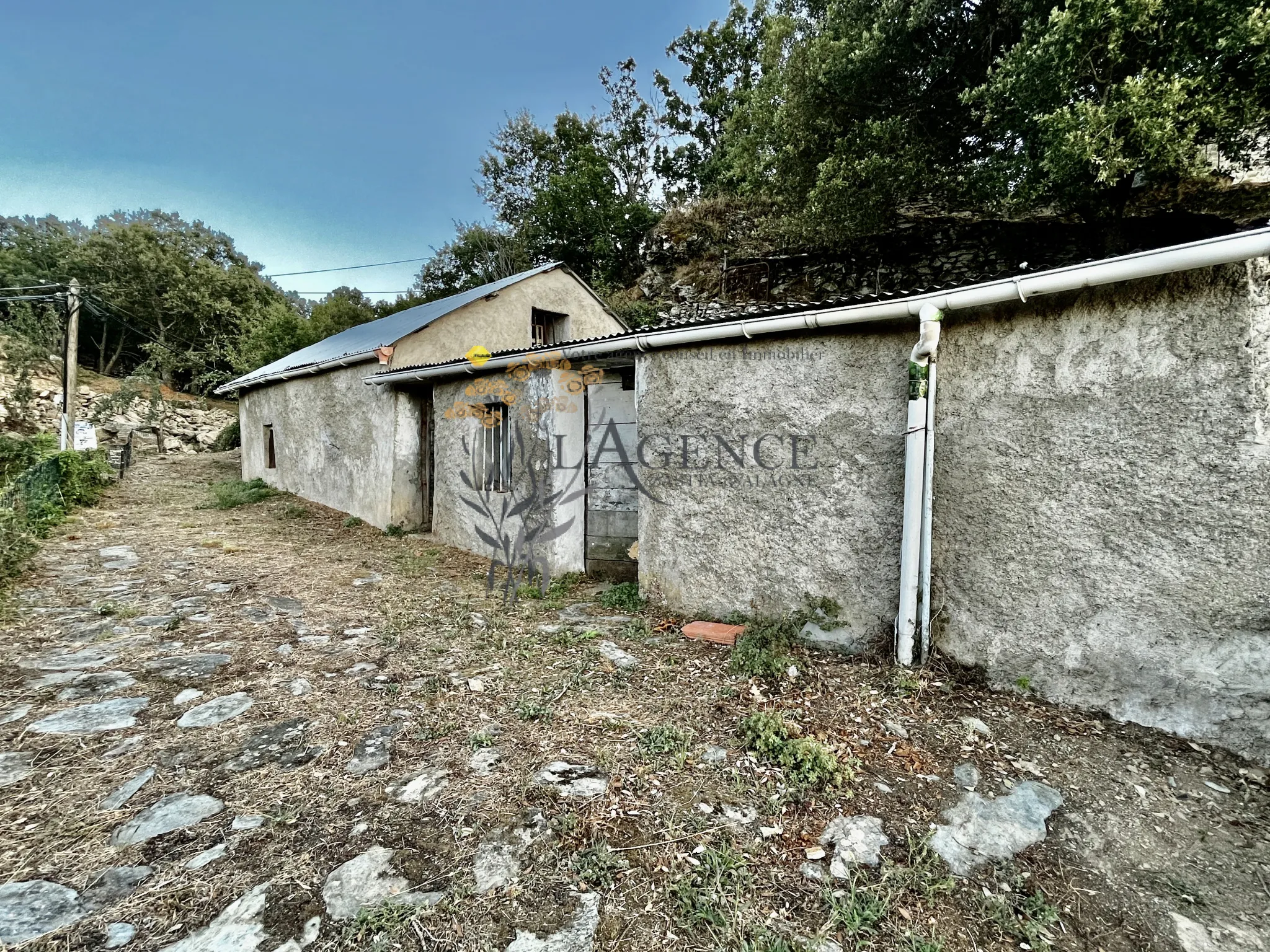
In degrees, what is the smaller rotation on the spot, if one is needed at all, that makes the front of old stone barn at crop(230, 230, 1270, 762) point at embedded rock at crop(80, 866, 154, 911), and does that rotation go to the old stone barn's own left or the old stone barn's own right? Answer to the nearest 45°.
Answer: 0° — it already faces it

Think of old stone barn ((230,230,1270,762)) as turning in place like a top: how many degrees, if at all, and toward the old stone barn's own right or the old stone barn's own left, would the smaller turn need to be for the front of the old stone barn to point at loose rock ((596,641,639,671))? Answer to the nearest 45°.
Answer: approximately 45° to the old stone barn's own right

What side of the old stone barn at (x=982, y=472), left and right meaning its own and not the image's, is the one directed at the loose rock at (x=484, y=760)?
front

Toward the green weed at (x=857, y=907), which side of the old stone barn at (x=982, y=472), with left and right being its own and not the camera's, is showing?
front

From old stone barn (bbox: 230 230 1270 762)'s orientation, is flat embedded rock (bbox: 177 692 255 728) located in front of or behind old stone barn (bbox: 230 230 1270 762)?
in front

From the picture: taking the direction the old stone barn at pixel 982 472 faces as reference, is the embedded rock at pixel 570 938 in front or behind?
in front

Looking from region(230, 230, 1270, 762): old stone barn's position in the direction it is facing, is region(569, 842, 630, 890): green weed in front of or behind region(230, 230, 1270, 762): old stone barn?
in front

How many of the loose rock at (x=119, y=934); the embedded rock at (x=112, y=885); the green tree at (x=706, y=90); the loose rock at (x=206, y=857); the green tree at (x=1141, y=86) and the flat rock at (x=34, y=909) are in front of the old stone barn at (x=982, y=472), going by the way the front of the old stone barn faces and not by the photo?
4

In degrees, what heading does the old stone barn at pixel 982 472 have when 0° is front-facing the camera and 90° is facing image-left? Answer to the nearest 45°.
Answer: approximately 45°

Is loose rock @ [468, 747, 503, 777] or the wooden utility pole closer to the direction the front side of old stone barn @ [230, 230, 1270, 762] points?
the loose rock

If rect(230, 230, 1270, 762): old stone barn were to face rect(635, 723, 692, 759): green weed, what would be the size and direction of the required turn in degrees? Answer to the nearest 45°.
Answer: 0° — it already faces it

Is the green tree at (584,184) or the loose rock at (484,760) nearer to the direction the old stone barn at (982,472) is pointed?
the loose rock

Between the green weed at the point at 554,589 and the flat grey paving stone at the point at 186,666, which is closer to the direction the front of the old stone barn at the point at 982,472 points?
the flat grey paving stone
